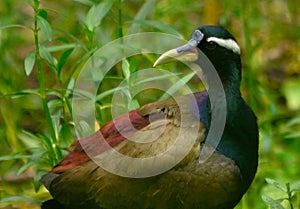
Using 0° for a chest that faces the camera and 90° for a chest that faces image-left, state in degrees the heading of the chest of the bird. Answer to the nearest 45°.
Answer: approximately 270°
